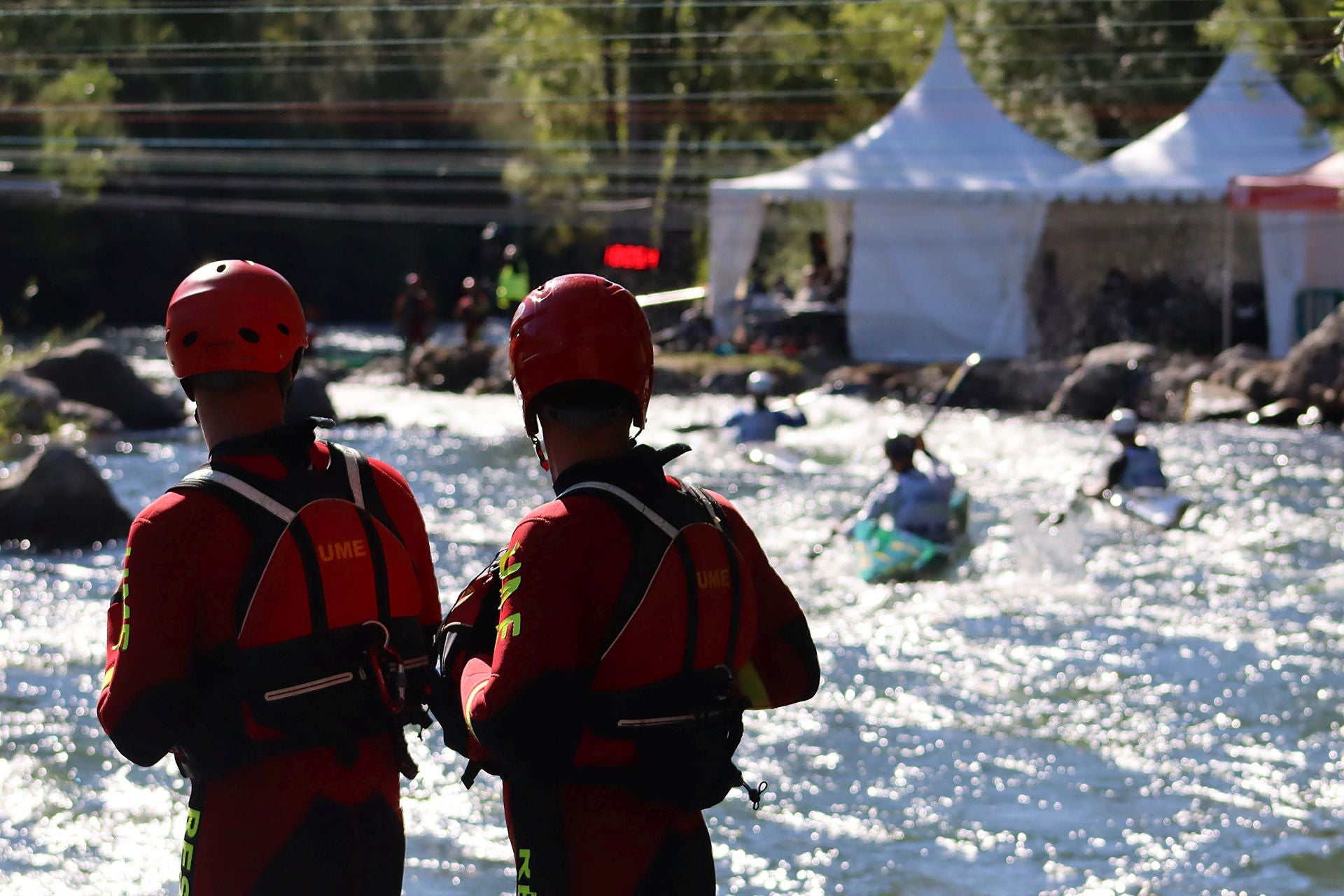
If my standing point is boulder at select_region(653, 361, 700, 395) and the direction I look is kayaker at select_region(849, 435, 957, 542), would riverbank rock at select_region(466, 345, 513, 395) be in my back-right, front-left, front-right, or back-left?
back-right

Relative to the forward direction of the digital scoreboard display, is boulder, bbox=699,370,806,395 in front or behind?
in front

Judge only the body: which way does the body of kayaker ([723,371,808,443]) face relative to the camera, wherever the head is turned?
away from the camera

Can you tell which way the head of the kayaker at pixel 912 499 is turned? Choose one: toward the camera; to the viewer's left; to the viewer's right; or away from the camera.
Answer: away from the camera

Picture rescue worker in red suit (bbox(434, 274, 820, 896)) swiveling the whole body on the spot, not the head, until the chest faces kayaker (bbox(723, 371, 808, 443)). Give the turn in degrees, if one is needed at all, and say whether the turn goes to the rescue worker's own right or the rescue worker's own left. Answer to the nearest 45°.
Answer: approximately 45° to the rescue worker's own right

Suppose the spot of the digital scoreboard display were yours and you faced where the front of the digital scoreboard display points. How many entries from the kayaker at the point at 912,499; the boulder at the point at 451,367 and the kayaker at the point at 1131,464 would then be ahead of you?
3

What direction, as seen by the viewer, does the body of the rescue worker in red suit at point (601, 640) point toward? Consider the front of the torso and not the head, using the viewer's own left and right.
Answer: facing away from the viewer and to the left of the viewer

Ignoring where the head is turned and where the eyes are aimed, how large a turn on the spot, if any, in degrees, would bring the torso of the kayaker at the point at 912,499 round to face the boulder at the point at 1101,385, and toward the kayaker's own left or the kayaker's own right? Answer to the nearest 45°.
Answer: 0° — they already face it

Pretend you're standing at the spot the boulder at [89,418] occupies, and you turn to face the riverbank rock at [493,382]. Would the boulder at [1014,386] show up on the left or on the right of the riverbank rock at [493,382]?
right

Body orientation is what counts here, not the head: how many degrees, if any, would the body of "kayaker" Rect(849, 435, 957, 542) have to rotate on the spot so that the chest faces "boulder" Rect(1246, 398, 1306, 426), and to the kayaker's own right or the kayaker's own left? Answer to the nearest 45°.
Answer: approximately 45° to the kayaker's own right

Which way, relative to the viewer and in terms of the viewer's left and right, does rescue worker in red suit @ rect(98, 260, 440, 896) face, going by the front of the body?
facing away from the viewer and to the left of the viewer

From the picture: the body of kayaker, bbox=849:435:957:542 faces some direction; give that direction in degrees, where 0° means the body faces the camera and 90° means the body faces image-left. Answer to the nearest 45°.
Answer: approximately 180°

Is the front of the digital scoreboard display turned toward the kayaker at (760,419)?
yes

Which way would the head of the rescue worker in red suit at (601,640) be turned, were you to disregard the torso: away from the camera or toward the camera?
away from the camera
